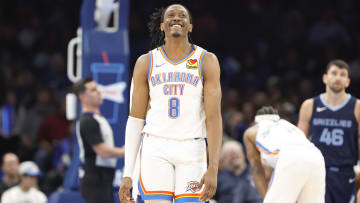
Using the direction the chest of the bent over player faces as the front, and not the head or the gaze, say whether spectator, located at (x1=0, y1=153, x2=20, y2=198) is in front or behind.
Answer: in front

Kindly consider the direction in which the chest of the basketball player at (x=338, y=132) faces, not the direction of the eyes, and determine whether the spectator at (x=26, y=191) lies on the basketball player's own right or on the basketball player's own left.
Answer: on the basketball player's own right

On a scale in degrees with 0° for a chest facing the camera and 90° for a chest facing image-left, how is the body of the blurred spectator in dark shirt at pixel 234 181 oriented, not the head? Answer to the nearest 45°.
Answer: approximately 0°

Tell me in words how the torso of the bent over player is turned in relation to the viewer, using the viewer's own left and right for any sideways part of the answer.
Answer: facing away from the viewer and to the left of the viewer
